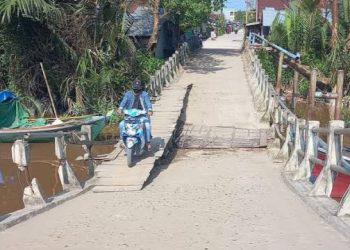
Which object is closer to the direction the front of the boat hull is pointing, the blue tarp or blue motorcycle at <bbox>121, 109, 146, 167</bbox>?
the blue motorcycle

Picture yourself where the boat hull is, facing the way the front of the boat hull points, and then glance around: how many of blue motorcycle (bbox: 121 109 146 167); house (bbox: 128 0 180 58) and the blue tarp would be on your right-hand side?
1

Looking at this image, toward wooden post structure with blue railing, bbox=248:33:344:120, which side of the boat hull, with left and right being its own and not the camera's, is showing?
front

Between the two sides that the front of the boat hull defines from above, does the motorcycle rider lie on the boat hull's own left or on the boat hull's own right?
on the boat hull's own right

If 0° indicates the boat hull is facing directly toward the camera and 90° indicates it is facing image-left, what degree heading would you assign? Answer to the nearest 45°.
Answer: approximately 270°

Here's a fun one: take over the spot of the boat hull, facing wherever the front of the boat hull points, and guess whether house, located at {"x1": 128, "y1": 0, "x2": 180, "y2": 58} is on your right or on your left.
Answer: on your left

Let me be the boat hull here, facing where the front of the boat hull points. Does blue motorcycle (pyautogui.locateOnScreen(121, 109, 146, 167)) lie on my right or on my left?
on my right

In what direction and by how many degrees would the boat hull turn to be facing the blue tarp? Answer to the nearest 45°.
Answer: approximately 135° to its left
